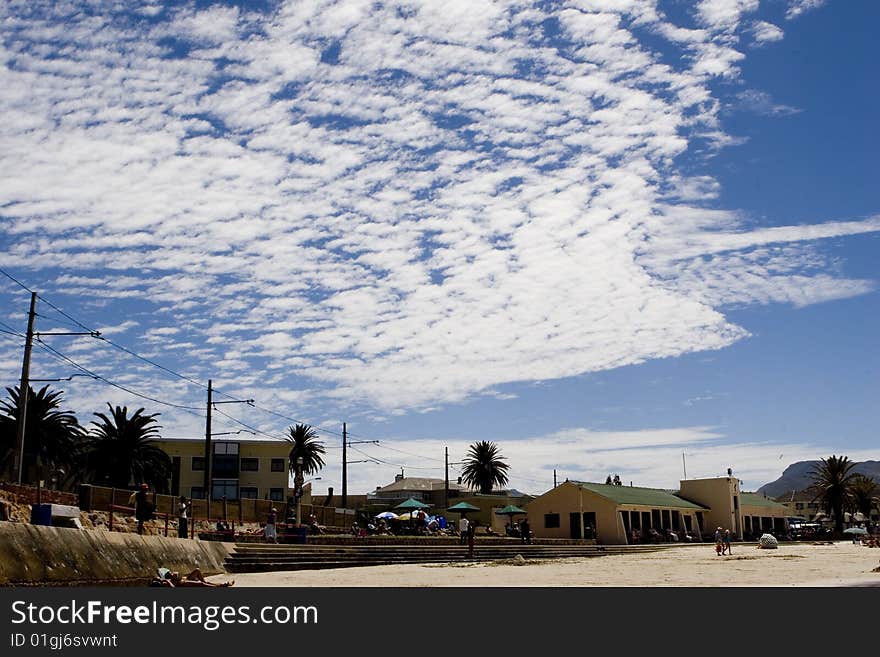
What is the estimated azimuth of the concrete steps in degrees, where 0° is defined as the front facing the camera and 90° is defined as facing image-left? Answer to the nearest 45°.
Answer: approximately 315°

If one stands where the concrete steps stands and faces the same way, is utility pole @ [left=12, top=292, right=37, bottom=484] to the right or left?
on its right

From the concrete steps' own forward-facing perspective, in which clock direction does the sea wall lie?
The sea wall is roughly at 2 o'clock from the concrete steps.

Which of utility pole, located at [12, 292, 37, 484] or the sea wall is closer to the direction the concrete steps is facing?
the sea wall
